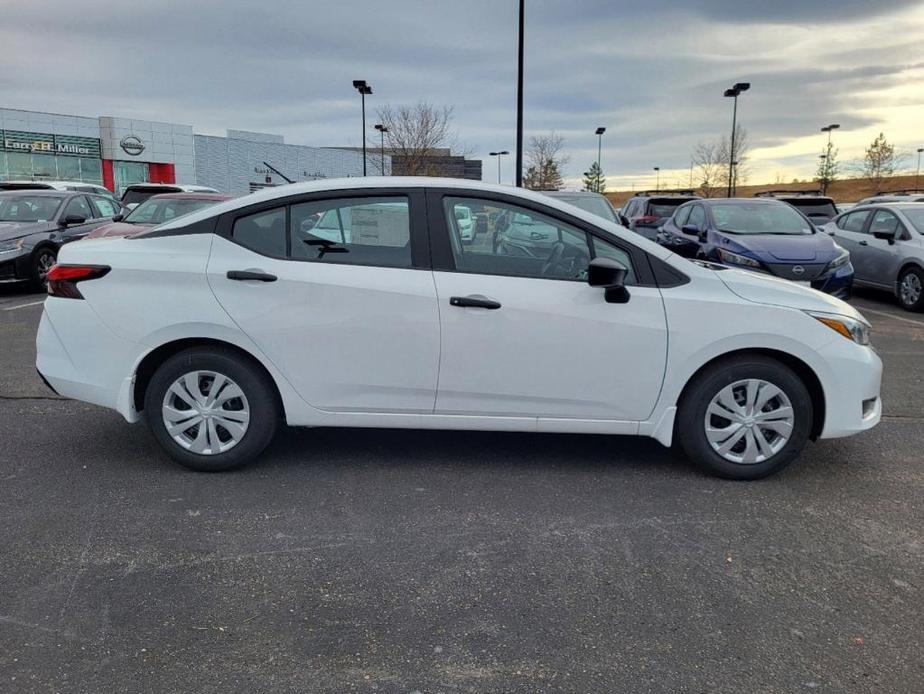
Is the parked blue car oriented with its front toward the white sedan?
no

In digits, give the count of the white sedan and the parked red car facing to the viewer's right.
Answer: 1

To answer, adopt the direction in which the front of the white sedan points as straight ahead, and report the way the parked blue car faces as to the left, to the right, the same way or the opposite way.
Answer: to the right

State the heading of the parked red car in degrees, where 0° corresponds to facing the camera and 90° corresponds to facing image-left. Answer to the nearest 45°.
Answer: approximately 45°

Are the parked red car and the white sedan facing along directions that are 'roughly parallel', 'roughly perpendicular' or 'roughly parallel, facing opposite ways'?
roughly perpendicular

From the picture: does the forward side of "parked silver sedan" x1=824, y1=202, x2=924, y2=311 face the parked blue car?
no

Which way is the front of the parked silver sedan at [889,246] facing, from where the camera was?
facing the viewer and to the right of the viewer

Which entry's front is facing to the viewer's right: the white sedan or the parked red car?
the white sedan

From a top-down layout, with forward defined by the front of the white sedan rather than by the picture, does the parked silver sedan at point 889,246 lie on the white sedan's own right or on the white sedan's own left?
on the white sedan's own left

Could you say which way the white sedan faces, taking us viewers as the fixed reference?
facing to the right of the viewer

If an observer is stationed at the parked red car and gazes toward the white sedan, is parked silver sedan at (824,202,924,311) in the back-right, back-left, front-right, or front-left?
front-left

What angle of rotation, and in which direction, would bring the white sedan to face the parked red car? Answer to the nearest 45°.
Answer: approximately 135° to its left

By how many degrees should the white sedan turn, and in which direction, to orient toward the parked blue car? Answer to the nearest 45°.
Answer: approximately 45° to its left

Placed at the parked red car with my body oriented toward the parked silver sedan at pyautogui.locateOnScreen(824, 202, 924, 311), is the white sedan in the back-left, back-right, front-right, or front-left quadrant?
front-right

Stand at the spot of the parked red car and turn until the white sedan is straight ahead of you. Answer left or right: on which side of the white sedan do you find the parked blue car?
left

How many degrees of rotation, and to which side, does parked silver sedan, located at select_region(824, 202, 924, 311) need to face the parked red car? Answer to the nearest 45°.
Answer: approximately 90° to its right

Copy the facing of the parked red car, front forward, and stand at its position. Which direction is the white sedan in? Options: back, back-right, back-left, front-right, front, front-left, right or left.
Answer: front-left

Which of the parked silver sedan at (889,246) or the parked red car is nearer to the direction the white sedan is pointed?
the parked silver sedan
